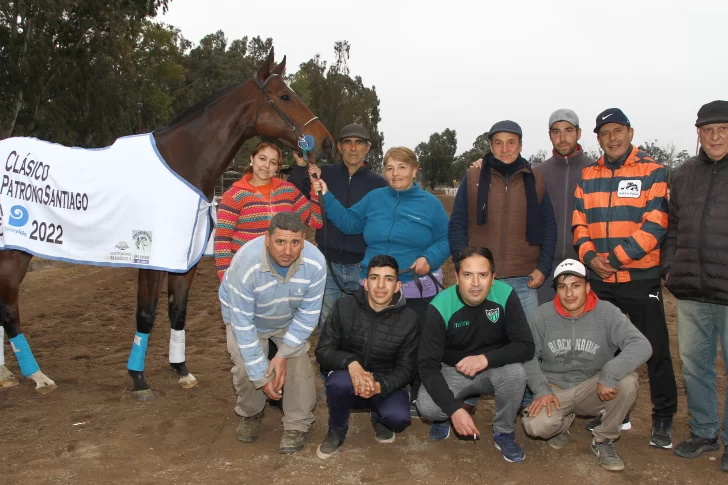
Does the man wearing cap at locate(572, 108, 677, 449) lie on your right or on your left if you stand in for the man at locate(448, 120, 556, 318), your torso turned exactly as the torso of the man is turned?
on your left

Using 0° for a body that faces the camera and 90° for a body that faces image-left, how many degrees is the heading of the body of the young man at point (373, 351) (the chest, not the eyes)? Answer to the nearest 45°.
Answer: approximately 0°

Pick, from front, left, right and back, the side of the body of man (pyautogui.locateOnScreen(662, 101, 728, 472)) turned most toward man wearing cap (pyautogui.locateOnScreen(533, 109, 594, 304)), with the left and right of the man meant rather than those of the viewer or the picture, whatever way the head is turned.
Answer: right

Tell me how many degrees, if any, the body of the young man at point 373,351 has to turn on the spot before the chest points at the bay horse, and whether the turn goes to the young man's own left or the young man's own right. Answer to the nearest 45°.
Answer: approximately 135° to the young man's own right

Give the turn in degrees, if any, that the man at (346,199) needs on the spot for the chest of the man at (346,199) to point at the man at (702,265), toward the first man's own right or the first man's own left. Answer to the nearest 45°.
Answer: approximately 45° to the first man's own left

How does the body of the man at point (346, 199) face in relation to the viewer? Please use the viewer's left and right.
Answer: facing the viewer

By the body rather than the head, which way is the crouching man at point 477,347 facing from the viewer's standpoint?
toward the camera

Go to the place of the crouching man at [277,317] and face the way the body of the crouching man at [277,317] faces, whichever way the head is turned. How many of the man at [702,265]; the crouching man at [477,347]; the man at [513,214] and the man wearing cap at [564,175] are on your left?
4

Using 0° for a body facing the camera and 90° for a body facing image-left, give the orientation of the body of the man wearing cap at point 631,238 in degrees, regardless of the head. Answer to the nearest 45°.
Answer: approximately 45°

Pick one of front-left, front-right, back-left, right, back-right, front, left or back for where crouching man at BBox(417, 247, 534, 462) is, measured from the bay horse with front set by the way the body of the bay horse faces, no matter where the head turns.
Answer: front-right

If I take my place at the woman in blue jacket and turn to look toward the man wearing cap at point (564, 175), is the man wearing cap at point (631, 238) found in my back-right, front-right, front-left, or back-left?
front-right

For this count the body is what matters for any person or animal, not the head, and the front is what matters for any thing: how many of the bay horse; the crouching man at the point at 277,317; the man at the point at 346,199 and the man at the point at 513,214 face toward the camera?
3

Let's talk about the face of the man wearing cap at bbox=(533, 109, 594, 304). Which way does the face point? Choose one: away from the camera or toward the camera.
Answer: toward the camera
